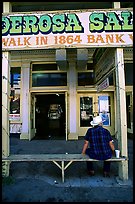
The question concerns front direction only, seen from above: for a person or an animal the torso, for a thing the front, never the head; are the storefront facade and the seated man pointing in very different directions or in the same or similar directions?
very different directions

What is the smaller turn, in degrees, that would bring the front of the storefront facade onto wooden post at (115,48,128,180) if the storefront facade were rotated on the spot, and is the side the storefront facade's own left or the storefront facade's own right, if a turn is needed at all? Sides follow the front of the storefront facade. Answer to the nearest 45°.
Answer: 0° — it already faces it

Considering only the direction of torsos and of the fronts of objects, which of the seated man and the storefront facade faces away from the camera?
the seated man

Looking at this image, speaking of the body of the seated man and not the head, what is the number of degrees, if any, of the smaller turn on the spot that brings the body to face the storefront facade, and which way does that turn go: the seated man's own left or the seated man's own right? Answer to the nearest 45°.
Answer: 0° — they already face it

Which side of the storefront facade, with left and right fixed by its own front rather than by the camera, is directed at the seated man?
front

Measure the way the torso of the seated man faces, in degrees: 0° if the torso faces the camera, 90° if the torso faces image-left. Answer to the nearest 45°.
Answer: approximately 180°

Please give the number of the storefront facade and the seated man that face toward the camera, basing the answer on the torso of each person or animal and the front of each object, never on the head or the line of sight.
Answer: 1

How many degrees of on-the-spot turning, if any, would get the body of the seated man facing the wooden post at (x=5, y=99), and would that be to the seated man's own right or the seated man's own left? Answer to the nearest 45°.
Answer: approximately 90° to the seated man's own left

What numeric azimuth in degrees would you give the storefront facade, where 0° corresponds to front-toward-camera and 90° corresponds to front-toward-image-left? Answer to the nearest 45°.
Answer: approximately 0°
